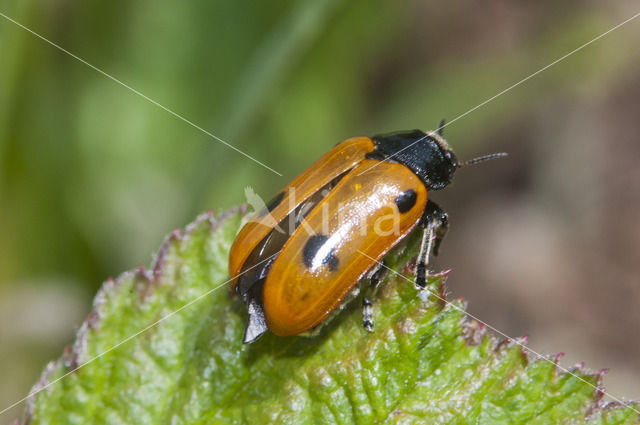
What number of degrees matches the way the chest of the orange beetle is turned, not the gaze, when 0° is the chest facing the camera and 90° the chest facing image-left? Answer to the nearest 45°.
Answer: approximately 225°
